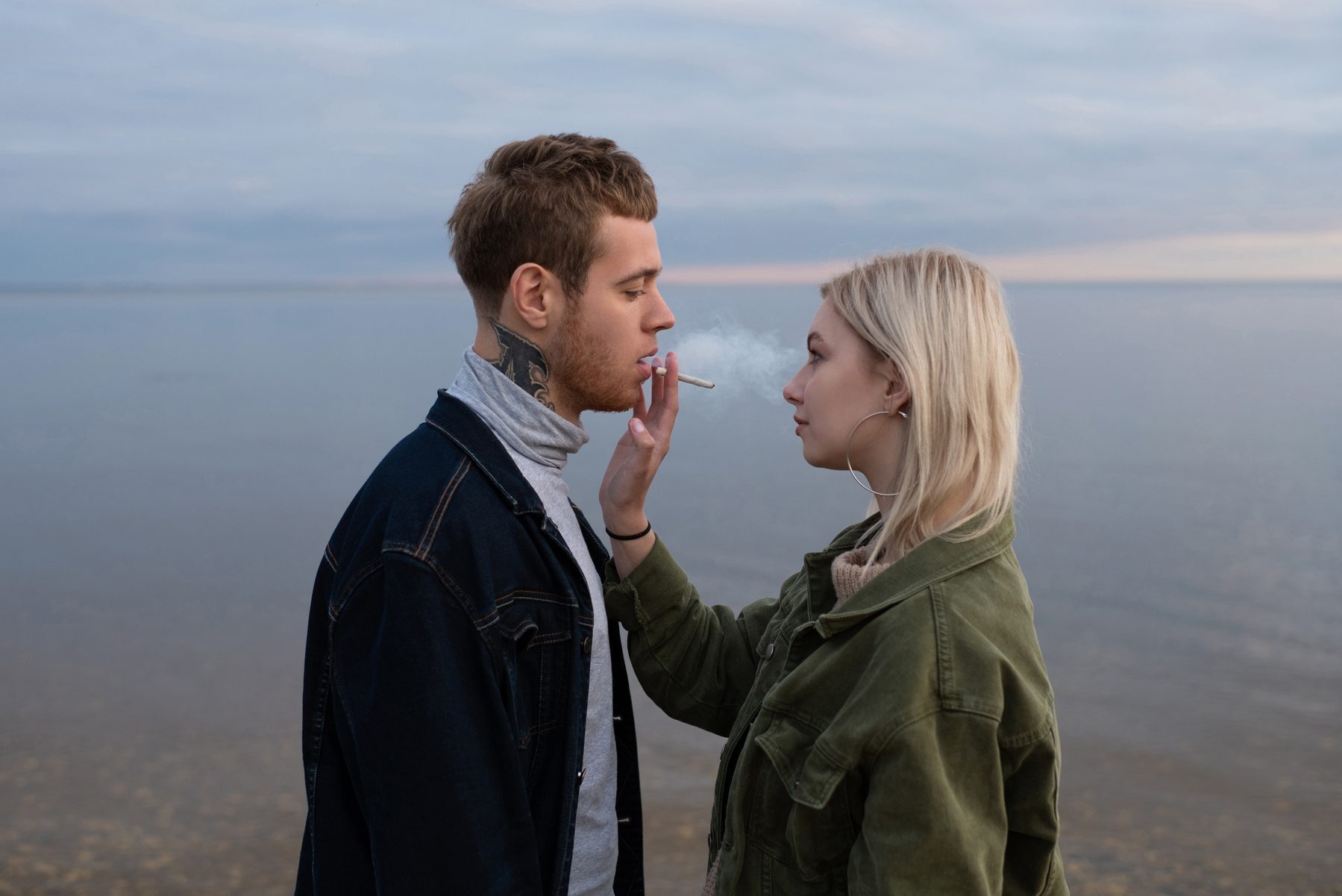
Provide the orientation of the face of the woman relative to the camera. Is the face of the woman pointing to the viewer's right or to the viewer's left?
to the viewer's left

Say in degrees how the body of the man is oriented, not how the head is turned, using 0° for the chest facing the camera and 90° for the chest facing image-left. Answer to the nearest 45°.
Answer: approximately 270°

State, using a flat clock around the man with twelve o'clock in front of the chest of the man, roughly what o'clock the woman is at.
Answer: The woman is roughly at 1 o'clock from the man.

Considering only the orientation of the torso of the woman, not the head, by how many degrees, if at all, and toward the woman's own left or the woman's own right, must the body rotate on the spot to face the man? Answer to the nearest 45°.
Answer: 0° — they already face them

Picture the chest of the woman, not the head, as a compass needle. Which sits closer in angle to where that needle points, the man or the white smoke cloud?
the man

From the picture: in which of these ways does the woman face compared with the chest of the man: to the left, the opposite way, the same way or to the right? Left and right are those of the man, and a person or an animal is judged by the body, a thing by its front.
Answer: the opposite way

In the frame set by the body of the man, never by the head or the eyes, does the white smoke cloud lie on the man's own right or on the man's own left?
on the man's own left

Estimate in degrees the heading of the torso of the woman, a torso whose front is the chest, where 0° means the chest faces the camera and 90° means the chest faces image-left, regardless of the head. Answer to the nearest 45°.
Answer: approximately 90°

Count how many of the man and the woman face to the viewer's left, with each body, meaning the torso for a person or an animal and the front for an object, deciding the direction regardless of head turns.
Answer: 1
